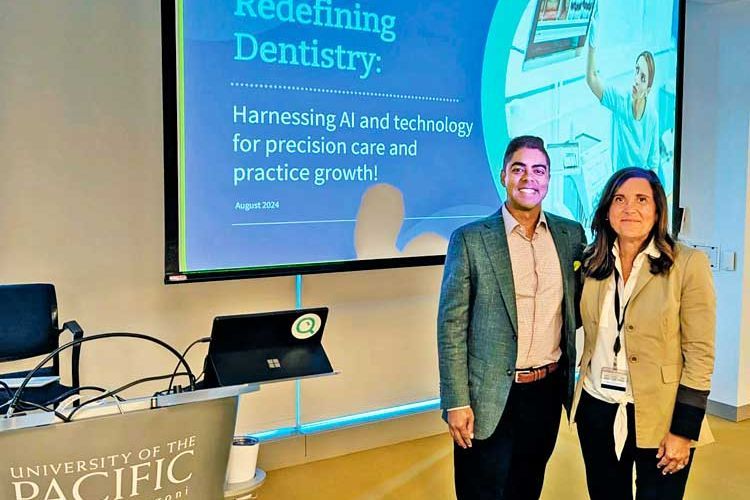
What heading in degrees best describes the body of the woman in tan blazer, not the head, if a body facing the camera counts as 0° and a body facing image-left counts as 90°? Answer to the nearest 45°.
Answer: approximately 45°
